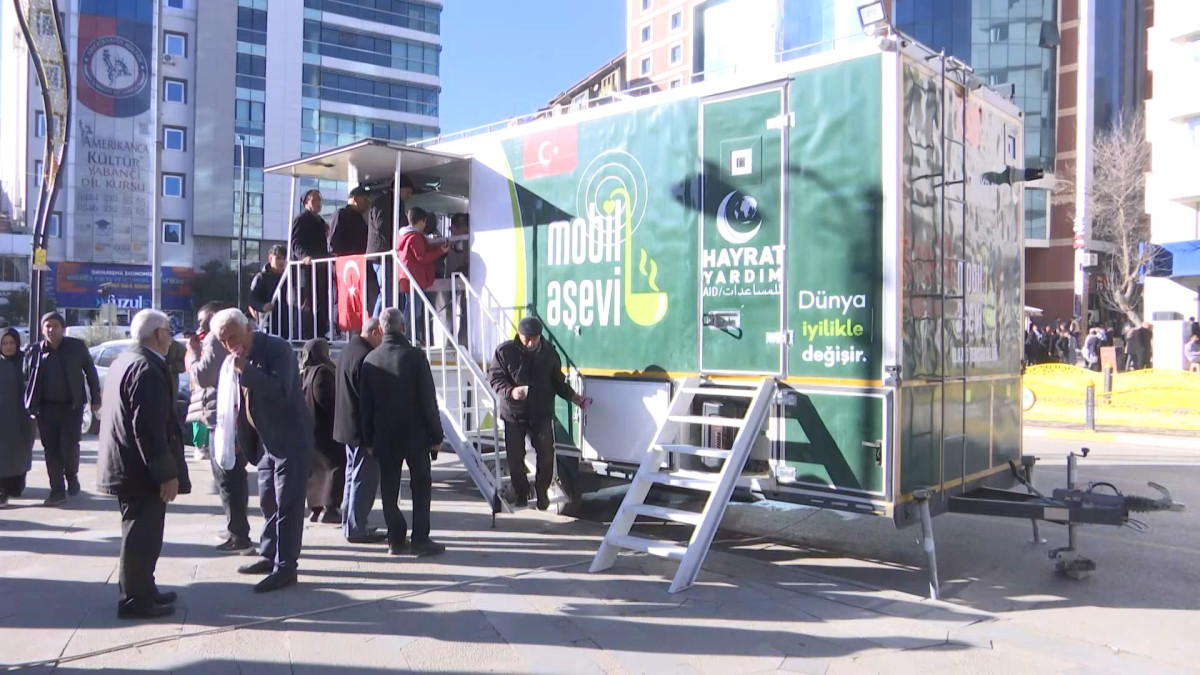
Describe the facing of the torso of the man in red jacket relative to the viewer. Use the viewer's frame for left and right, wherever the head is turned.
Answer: facing to the right of the viewer

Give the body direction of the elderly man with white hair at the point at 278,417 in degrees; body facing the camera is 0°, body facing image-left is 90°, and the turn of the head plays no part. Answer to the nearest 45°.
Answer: approximately 45°

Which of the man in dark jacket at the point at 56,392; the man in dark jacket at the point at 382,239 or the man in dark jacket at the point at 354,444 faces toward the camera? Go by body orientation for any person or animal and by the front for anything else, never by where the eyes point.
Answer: the man in dark jacket at the point at 56,392

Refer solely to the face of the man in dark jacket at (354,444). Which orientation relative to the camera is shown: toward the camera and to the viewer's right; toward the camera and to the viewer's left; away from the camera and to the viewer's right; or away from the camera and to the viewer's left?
away from the camera and to the viewer's right

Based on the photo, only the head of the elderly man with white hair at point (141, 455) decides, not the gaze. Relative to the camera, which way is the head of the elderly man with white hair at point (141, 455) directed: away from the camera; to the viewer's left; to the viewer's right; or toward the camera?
to the viewer's right

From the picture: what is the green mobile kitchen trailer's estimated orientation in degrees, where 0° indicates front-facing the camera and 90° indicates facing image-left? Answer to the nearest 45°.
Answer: approximately 315°

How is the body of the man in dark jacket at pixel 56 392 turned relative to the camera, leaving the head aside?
toward the camera

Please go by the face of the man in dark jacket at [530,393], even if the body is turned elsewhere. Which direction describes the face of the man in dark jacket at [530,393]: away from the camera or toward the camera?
toward the camera
